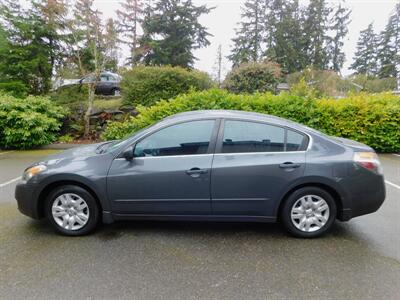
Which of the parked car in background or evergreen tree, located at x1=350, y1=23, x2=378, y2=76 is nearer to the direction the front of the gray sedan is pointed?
the parked car in background

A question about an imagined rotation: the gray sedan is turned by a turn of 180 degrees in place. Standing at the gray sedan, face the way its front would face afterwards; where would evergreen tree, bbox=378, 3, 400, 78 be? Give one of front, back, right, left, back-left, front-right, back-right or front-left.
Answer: front-left

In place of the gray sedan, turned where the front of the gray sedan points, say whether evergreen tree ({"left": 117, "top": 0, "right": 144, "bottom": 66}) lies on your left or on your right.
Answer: on your right

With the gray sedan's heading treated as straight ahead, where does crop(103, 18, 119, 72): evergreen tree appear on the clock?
The evergreen tree is roughly at 2 o'clock from the gray sedan.

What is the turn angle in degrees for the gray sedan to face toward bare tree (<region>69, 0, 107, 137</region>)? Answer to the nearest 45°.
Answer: approximately 45° to its right

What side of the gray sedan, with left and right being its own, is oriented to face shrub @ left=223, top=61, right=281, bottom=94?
right

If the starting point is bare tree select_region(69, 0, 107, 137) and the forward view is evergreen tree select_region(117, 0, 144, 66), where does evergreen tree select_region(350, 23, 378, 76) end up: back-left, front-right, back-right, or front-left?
front-right

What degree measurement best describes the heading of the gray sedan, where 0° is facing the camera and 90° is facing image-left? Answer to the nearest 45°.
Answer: approximately 90°

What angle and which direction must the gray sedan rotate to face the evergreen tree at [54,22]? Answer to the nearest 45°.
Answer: approximately 45° to its right

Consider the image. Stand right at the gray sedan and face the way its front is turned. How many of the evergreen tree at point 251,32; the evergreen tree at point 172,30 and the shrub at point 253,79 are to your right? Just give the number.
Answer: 3

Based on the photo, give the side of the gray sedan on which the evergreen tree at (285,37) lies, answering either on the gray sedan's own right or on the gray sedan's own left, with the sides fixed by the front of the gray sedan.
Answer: on the gray sedan's own right

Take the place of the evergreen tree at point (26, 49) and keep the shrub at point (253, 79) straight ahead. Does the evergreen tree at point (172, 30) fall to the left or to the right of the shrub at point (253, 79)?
left

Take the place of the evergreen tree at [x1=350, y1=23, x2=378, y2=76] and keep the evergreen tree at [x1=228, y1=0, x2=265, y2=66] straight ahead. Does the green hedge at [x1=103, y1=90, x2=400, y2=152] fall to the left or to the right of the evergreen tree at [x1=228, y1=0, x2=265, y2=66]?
left

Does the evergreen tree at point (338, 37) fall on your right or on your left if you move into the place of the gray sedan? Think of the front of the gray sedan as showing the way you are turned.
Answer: on your right
